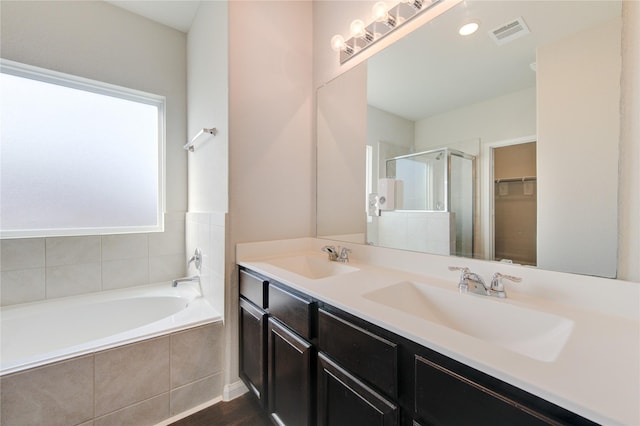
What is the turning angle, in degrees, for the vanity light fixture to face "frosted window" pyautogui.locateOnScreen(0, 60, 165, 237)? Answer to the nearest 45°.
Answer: approximately 45° to its right

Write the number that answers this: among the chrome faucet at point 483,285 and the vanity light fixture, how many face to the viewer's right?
0

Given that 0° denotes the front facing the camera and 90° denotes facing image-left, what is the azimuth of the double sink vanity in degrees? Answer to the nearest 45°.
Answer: approximately 45°

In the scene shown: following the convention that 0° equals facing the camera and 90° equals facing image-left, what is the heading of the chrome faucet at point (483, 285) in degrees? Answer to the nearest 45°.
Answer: approximately 45°

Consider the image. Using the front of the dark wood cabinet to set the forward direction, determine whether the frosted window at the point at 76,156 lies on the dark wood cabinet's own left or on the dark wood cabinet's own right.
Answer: on the dark wood cabinet's own right

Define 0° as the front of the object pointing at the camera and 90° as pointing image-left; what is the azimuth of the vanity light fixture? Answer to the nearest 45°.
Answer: approximately 45°

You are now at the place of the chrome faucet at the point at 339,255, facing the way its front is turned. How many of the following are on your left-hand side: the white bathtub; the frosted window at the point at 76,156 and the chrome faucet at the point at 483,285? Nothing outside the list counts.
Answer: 1

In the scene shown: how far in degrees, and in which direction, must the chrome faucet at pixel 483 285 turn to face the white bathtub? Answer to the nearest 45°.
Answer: approximately 45° to its right

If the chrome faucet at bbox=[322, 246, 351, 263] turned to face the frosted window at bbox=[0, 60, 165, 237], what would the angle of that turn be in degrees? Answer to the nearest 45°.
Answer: approximately 45° to its right

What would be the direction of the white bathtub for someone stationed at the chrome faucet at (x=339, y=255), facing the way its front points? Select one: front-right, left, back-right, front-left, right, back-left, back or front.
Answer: front-right
